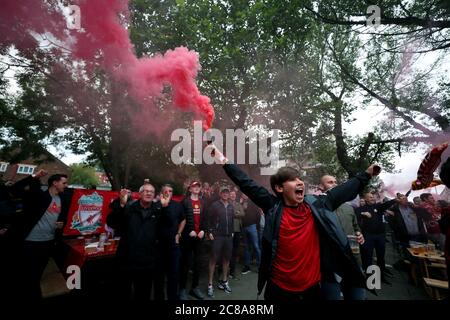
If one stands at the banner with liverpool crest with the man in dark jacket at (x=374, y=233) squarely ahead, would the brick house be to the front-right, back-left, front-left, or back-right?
back-left

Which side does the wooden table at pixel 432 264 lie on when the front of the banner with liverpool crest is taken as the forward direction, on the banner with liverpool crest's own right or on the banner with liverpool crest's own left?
on the banner with liverpool crest's own left

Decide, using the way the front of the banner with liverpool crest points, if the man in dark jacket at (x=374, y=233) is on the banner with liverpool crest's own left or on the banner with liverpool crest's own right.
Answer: on the banner with liverpool crest's own left

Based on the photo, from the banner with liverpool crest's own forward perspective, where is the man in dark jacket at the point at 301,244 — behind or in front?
in front

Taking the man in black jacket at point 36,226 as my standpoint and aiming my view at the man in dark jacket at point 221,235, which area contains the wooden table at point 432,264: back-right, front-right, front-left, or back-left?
front-right

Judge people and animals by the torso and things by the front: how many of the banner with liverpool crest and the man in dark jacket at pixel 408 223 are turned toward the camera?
2

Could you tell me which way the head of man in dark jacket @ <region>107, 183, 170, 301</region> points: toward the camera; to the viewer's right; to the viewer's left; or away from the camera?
toward the camera

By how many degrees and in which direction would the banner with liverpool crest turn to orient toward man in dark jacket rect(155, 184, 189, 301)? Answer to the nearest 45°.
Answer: approximately 45° to its left

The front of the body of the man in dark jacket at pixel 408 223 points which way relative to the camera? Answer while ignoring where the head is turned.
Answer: toward the camera

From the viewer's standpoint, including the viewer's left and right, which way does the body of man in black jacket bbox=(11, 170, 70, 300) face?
facing the viewer and to the right of the viewer

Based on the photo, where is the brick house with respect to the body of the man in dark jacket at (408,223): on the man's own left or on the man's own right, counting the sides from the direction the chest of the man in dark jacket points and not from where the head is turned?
on the man's own right

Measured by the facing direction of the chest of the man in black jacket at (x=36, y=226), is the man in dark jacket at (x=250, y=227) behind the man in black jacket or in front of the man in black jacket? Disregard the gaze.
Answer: in front

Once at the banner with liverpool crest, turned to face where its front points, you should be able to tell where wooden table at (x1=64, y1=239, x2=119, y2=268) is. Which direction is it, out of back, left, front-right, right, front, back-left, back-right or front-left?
front

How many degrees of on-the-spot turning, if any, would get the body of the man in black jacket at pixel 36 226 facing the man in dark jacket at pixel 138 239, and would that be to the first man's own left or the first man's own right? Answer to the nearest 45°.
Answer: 0° — they already face them

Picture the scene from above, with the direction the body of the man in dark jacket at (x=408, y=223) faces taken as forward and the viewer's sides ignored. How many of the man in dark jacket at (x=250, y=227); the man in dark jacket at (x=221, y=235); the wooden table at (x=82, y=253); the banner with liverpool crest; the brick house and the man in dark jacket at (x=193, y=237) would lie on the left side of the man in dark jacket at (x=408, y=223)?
0
